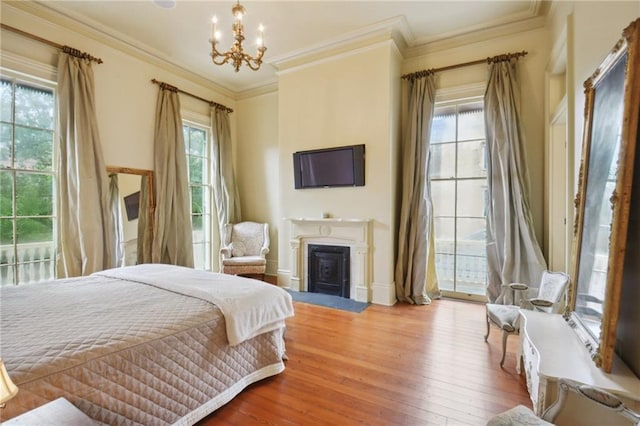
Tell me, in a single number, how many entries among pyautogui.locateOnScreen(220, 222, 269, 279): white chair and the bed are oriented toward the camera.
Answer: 1

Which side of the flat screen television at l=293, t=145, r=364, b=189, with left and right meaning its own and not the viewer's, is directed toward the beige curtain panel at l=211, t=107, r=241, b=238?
right

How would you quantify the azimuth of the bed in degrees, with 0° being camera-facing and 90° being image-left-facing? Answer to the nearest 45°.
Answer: approximately 225°

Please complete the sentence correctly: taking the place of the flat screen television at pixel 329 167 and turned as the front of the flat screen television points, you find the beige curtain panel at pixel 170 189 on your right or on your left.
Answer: on your right

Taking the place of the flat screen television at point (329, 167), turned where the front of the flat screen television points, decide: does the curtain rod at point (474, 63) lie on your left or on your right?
on your left

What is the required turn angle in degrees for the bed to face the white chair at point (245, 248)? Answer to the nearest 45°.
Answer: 0° — it already faces it

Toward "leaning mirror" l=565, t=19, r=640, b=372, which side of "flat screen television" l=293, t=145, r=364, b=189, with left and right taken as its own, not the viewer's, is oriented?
left

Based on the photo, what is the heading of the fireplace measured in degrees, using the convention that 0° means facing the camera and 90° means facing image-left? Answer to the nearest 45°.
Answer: approximately 45°

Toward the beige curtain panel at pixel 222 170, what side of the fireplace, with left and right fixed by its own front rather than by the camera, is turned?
right

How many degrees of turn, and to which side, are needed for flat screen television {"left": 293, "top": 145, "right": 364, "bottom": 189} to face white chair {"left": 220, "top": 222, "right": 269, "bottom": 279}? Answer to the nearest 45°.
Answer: approximately 90° to its right

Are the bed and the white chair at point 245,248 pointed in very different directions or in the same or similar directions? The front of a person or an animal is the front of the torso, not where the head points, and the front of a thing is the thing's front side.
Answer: very different directions
